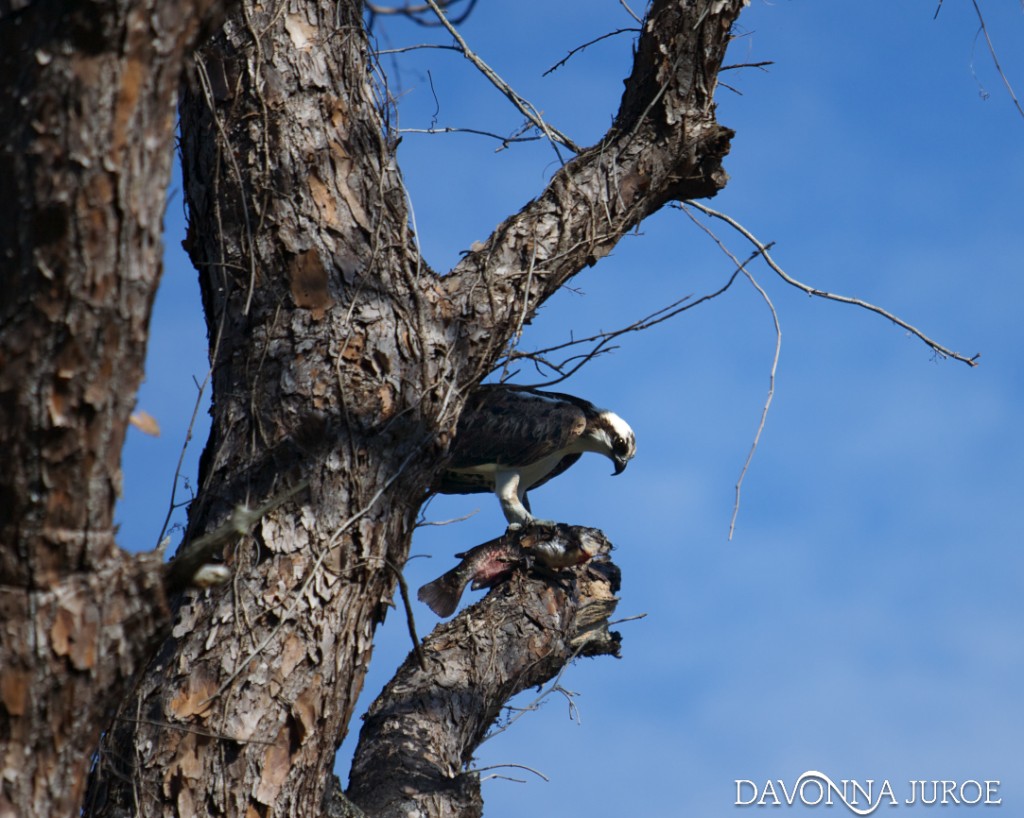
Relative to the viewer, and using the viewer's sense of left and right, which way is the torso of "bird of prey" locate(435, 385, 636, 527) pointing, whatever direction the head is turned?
facing to the right of the viewer
